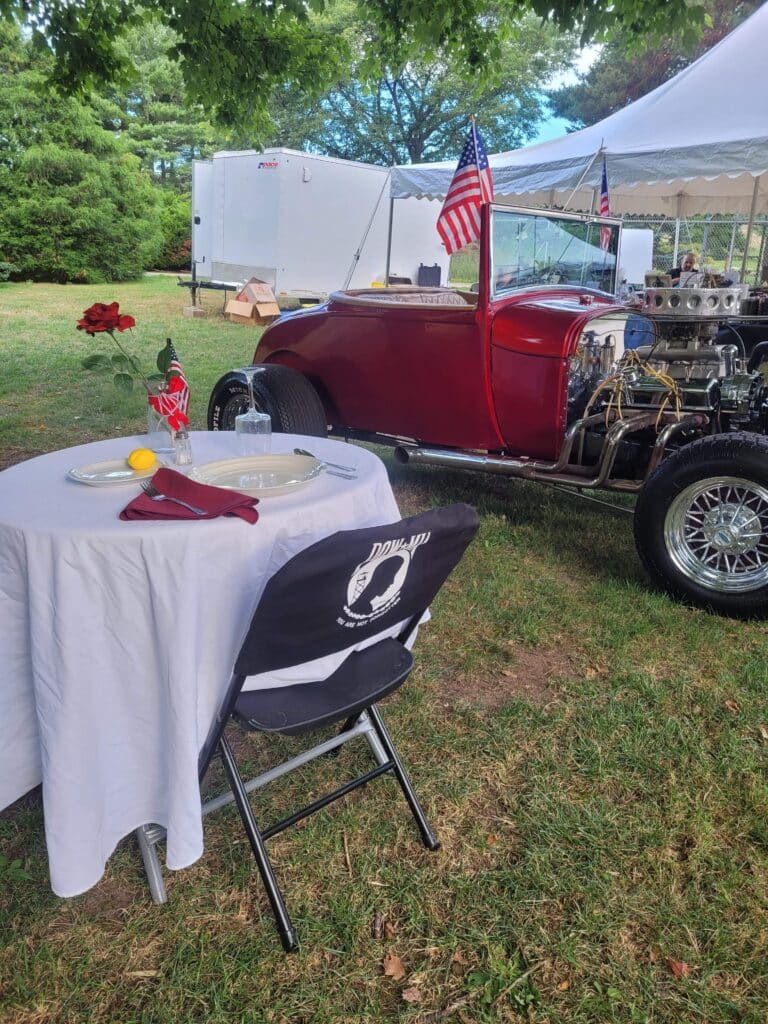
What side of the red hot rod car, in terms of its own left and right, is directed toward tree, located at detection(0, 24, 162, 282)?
back

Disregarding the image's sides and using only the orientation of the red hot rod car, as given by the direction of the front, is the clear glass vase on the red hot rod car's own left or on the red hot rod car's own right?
on the red hot rod car's own right

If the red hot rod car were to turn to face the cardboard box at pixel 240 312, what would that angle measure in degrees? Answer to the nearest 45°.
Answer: approximately 180°

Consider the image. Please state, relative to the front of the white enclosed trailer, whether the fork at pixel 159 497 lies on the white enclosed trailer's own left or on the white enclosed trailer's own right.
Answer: on the white enclosed trailer's own left

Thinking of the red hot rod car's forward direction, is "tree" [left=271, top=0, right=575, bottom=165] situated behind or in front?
behind

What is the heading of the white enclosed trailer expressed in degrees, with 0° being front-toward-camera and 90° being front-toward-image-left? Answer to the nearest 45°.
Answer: approximately 45°

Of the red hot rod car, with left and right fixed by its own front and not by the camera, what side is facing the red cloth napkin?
right

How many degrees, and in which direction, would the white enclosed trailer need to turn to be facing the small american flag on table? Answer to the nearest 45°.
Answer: approximately 45° to its left

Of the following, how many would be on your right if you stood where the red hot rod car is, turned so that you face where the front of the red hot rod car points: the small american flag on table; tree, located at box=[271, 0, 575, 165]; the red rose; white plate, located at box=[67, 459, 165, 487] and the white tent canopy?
3
